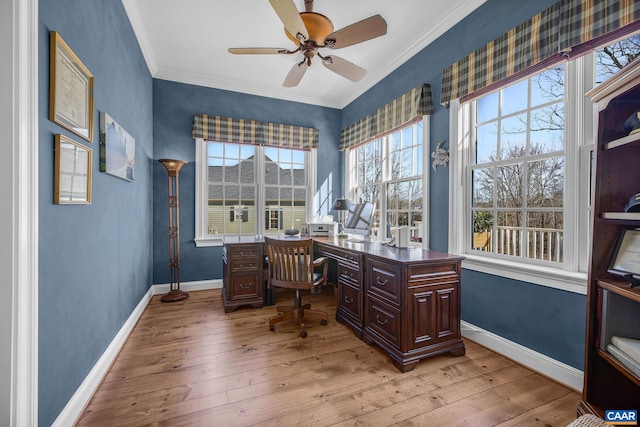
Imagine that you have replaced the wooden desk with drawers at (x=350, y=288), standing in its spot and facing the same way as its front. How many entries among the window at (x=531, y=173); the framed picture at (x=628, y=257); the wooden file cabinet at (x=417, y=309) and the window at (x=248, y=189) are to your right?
1

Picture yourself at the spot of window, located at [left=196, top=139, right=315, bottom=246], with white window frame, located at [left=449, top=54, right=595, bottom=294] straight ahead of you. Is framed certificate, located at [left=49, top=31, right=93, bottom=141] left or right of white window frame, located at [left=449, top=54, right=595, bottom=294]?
right

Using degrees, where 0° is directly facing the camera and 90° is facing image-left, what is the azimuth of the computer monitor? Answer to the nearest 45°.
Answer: approximately 45°

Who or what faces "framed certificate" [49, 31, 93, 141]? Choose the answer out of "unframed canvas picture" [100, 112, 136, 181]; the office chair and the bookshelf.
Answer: the bookshelf

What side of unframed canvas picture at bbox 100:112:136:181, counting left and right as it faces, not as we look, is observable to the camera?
right

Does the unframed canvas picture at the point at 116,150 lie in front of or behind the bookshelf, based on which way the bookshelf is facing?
in front

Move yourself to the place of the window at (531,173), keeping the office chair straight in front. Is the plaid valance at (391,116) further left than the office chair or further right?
right

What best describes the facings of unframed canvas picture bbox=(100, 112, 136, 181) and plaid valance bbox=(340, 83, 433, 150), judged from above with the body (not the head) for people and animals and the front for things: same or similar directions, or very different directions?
very different directions

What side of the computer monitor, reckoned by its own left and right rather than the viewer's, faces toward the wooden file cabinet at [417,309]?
left

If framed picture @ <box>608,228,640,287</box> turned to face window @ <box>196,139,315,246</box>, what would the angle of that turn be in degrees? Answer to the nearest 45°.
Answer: approximately 45° to its right
